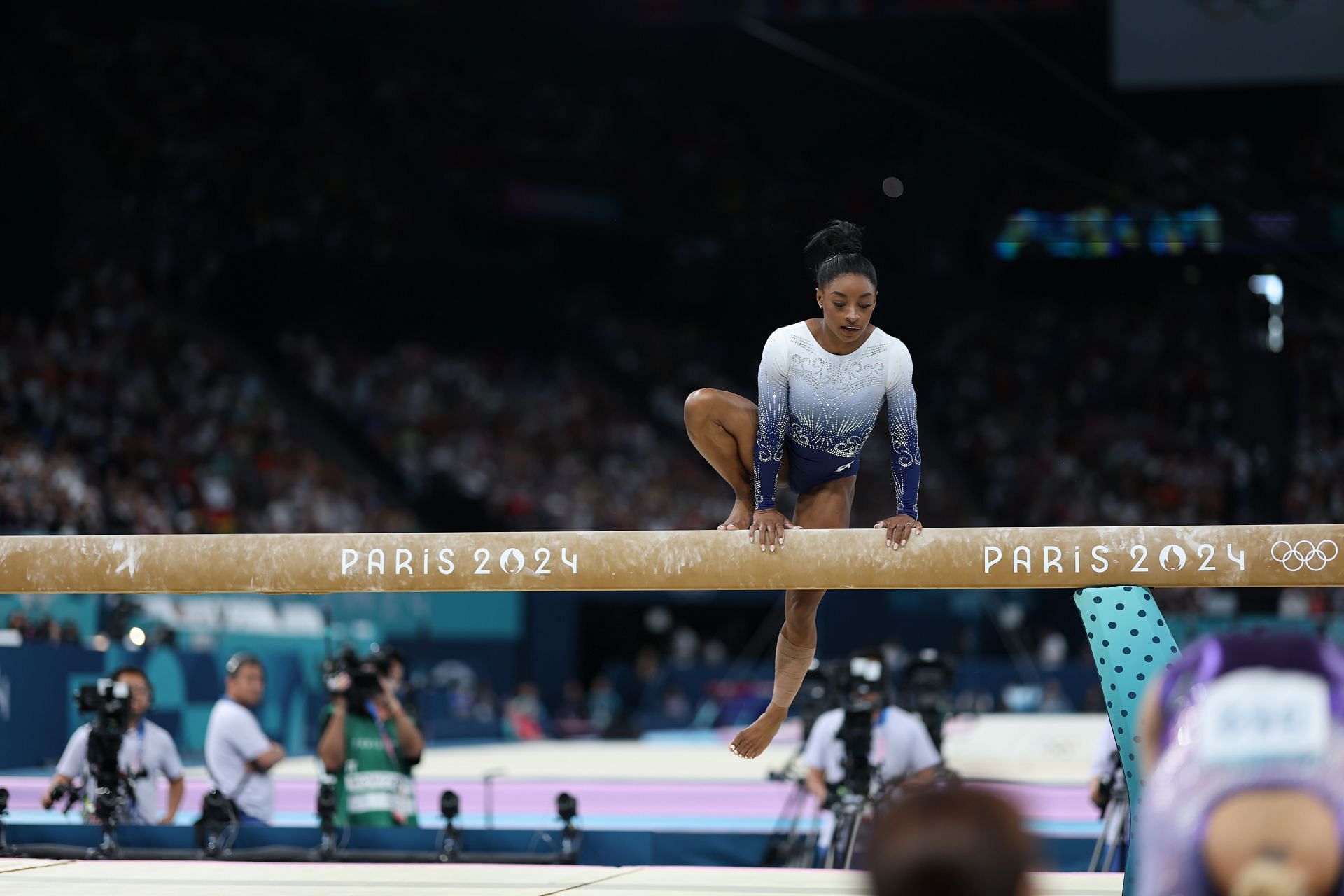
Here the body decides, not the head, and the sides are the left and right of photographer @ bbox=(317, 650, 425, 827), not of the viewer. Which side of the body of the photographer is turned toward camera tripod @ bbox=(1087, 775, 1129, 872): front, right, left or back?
left

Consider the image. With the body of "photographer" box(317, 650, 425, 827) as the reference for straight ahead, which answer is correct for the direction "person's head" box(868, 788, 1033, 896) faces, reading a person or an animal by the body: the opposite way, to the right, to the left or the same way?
the opposite way

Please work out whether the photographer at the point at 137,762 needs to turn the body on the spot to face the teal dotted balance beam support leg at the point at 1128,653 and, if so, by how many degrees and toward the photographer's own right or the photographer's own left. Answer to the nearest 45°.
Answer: approximately 45° to the photographer's own left

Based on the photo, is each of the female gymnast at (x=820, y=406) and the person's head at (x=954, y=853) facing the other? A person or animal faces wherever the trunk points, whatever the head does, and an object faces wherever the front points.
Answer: yes

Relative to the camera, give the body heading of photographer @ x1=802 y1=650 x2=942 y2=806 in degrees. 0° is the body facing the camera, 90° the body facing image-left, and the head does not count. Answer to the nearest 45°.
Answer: approximately 0°

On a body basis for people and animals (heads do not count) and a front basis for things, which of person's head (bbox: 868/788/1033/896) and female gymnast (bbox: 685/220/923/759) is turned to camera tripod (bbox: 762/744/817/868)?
the person's head

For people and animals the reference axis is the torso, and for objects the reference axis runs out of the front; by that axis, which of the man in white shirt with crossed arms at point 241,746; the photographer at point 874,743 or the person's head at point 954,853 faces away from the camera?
the person's head

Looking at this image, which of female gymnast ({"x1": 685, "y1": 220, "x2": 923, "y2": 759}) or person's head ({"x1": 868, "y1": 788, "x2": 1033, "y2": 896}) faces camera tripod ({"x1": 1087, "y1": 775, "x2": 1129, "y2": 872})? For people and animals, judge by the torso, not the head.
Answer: the person's head
